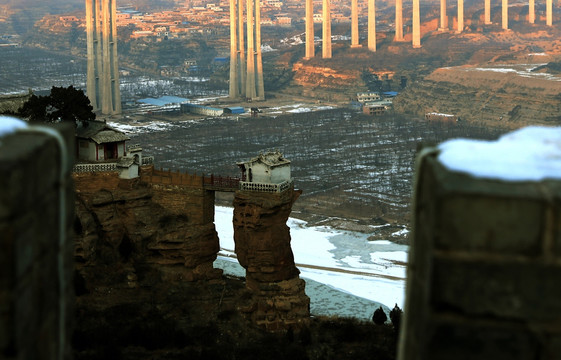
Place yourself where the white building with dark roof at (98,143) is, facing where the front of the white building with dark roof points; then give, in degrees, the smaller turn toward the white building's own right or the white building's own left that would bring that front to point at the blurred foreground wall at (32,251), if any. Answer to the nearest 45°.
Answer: approximately 45° to the white building's own right

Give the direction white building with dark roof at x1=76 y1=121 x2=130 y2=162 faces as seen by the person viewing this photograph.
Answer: facing the viewer and to the right of the viewer

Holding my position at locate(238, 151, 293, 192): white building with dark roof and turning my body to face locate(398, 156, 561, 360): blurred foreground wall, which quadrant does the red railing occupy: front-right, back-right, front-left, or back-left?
back-right

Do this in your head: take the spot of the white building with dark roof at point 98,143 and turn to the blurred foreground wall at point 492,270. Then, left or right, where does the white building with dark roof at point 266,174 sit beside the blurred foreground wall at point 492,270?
left

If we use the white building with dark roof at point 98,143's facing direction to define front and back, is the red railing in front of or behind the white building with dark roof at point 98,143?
in front

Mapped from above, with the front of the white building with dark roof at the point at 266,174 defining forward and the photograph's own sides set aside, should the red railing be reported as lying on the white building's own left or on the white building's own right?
on the white building's own right

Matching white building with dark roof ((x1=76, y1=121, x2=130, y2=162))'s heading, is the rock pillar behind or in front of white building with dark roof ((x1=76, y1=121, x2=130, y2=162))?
in front

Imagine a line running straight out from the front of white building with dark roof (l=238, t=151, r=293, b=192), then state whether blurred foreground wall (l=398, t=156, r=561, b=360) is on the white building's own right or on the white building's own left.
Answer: on the white building's own left
